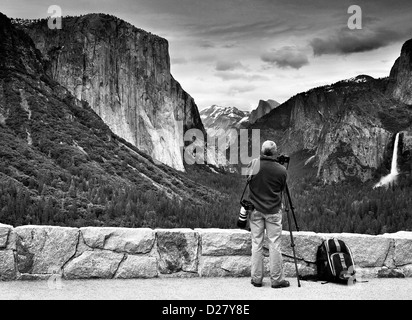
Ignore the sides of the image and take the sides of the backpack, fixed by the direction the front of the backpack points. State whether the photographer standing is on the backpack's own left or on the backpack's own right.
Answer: on the backpack's own right

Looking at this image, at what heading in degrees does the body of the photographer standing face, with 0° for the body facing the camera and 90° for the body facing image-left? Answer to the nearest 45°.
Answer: approximately 180°

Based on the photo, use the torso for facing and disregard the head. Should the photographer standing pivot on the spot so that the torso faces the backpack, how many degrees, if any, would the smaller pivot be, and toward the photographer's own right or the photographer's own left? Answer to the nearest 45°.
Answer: approximately 90° to the photographer's own right

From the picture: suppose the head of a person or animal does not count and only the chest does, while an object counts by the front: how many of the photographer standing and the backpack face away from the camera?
1

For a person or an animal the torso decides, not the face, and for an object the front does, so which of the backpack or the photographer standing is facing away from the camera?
the photographer standing
